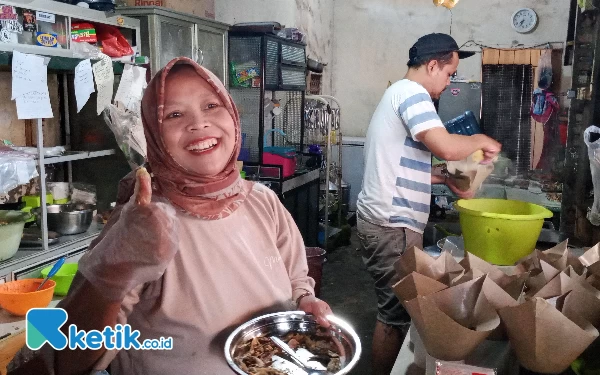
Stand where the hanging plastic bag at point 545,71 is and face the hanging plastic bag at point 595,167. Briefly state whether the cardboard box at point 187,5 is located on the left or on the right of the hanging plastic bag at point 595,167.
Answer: right

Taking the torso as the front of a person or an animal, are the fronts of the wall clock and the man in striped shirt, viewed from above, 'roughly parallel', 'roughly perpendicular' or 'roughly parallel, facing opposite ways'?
roughly perpendicular

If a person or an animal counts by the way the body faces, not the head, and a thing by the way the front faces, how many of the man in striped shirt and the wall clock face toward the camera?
1

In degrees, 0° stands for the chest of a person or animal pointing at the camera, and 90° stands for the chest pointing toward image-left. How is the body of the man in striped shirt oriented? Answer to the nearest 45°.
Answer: approximately 270°

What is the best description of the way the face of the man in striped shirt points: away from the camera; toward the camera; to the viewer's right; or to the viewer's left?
to the viewer's right

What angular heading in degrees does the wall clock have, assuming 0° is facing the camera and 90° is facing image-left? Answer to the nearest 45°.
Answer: approximately 0°

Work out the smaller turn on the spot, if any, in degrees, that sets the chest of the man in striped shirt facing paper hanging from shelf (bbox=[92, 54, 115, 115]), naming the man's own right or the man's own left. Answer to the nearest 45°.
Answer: approximately 180°

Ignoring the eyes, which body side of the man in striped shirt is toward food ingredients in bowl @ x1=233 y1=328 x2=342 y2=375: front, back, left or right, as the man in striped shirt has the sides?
right

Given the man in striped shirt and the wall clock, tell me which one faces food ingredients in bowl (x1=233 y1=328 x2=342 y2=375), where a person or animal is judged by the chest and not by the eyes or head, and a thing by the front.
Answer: the wall clock

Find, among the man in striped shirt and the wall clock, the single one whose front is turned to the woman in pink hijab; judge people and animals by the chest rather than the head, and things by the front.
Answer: the wall clock
